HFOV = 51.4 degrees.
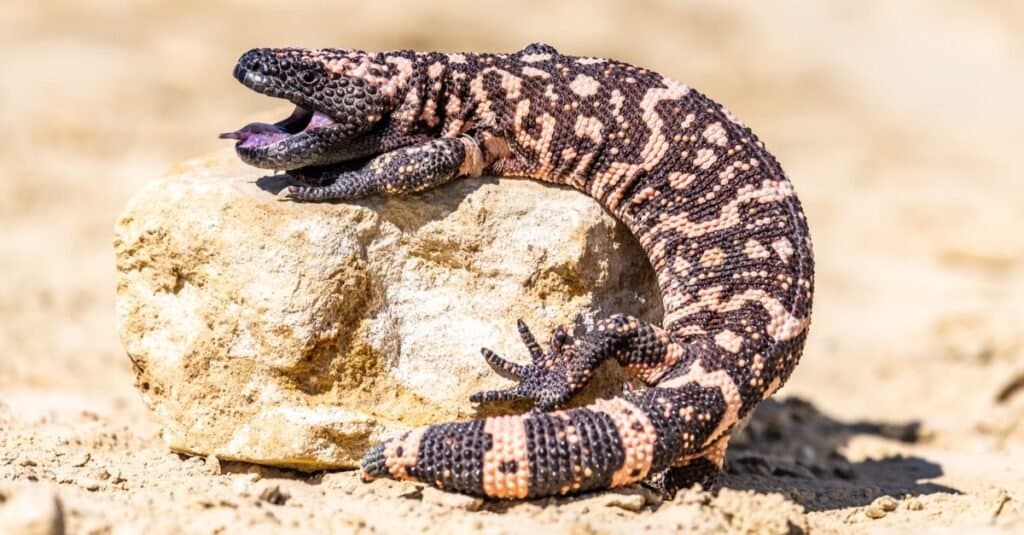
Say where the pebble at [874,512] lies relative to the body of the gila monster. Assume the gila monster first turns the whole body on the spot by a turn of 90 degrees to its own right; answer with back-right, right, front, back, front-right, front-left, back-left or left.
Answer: right

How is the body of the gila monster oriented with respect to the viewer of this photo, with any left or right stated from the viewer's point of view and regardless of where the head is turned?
facing to the left of the viewer

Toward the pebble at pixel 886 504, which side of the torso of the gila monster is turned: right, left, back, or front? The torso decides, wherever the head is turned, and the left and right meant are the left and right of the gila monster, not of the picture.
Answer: back

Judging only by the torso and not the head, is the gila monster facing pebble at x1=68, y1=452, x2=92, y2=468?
yes
